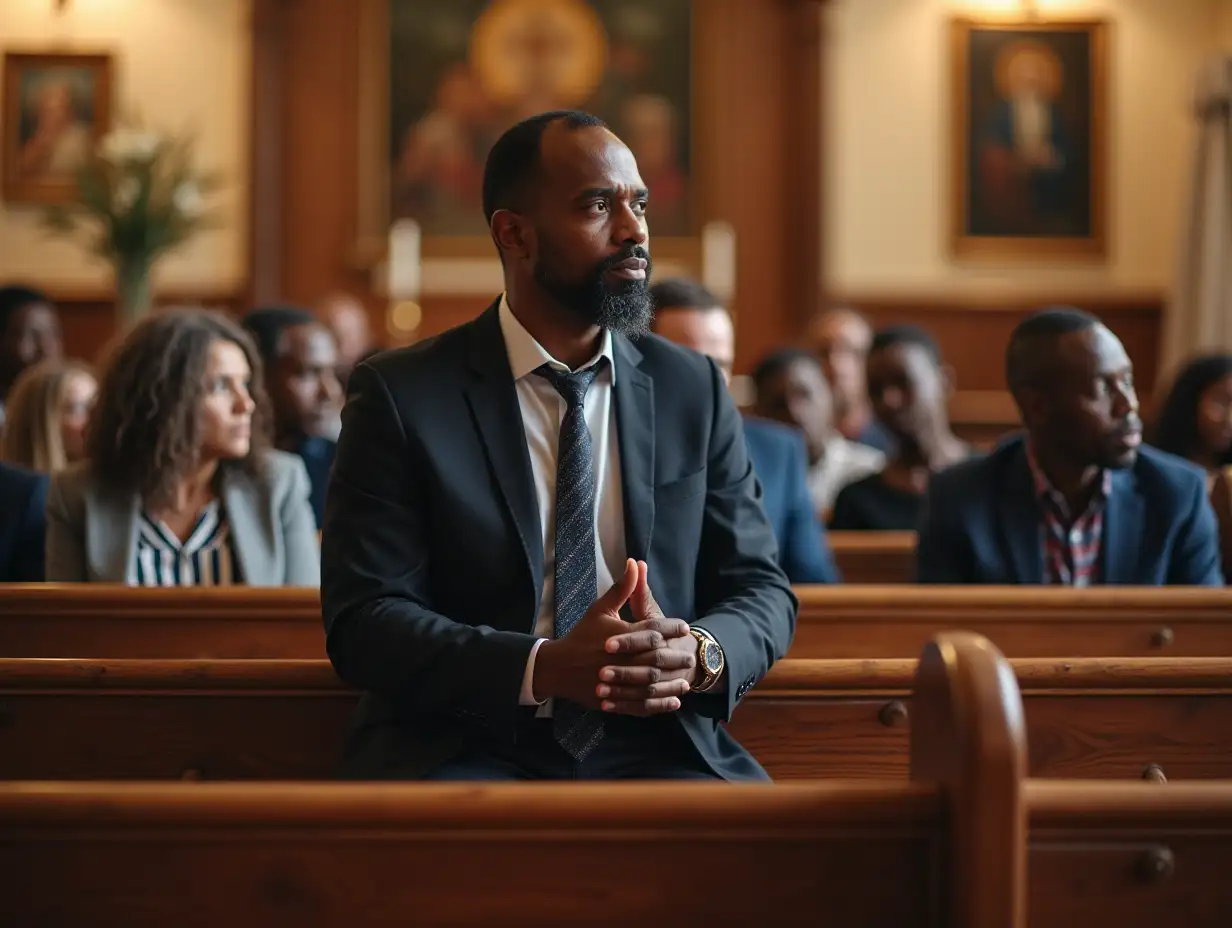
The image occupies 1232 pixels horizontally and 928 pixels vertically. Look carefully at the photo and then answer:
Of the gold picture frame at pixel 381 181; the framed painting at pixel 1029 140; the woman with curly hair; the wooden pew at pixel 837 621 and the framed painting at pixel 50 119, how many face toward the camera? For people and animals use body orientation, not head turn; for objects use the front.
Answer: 5

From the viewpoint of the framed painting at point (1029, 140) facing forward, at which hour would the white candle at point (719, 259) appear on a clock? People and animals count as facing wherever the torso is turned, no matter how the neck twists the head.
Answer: The white candle is roughly at 2 o'clock from the framed painting.

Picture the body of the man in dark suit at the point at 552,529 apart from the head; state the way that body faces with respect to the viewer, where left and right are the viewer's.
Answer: facing the viewer and to the right of the viewer

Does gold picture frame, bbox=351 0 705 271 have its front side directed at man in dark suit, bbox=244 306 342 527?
yes

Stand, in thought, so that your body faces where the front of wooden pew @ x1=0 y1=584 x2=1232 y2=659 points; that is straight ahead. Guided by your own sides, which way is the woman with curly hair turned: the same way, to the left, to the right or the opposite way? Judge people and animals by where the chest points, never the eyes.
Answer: the same way

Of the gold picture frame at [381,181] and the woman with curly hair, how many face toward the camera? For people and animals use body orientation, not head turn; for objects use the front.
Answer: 2

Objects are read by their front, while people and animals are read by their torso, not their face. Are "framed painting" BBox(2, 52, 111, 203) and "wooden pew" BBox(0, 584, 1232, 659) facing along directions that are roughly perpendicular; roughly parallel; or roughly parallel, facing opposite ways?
roughly parallel

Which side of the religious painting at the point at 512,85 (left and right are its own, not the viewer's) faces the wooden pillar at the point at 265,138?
right

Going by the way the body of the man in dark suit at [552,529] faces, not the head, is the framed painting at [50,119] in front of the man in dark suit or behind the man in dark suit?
behind

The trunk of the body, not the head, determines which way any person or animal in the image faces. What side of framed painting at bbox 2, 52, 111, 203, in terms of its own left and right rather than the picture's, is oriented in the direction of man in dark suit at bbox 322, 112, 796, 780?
front

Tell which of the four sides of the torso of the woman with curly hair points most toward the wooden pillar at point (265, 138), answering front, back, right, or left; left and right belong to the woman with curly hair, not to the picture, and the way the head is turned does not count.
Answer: back

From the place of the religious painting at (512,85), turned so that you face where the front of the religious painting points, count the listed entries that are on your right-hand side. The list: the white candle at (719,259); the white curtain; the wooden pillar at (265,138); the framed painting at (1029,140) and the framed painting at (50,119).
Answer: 2

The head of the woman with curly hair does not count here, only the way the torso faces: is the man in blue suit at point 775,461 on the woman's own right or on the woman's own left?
on the woman's own left

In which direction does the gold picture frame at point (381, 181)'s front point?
toward the camera

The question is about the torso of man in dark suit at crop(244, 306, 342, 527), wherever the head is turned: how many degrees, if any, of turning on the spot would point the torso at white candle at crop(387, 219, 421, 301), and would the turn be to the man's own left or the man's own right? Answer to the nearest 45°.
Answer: approximately 135° to the man's own left

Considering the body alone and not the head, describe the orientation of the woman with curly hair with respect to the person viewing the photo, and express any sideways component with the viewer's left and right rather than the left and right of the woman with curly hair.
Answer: facing the viewer
